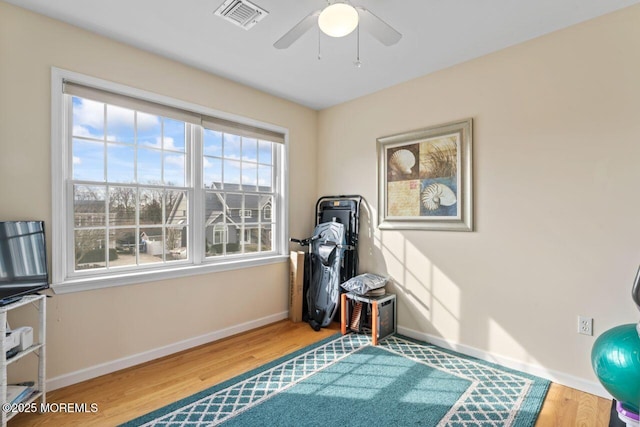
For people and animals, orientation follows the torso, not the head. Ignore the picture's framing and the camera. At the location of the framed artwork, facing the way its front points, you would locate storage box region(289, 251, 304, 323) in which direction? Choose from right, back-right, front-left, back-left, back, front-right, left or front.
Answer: front-right

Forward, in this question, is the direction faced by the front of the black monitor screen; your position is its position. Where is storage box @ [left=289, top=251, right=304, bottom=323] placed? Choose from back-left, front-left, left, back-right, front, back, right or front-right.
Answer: front-left

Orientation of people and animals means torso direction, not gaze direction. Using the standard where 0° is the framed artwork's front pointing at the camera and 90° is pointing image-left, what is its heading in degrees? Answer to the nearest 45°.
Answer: approximately 45°

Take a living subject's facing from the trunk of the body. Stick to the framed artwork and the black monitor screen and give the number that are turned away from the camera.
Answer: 0

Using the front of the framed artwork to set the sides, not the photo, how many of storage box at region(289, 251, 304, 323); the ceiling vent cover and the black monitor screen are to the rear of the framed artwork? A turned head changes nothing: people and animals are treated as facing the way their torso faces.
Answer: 0

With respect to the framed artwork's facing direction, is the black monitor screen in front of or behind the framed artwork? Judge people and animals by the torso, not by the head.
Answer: in front

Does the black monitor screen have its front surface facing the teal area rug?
yes

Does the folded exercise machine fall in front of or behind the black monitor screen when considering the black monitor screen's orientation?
in front

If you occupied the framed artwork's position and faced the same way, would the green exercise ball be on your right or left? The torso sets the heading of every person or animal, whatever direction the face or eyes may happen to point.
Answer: on your left

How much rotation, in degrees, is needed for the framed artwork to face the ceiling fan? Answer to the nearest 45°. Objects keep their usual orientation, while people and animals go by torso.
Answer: approximately 45° to its left

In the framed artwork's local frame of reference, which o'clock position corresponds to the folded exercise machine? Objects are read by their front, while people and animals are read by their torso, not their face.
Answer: The folded exercise machine is roughly at 2 o'clock from the framed artwork.

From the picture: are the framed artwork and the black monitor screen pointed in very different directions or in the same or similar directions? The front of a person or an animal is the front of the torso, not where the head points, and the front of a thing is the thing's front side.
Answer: very different directions

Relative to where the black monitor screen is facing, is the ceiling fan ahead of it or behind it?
ahead

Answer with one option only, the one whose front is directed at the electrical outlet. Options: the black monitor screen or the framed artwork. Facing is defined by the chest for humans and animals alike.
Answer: the black monitor screen

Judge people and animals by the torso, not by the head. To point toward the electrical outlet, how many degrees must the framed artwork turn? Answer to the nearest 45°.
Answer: approximately 90° to its left
